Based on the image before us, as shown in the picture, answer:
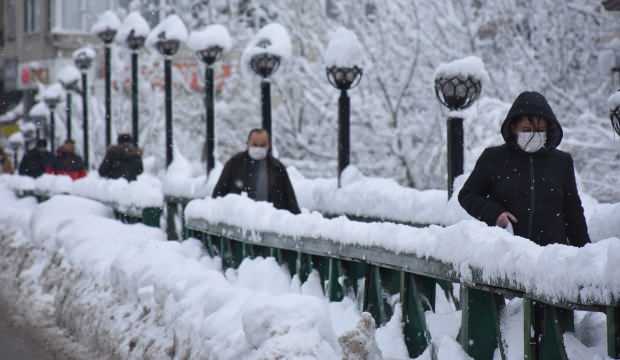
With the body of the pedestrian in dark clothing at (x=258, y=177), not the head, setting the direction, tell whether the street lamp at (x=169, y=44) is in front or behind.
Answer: behind

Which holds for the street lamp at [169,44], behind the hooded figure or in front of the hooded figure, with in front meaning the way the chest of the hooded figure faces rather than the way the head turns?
behind

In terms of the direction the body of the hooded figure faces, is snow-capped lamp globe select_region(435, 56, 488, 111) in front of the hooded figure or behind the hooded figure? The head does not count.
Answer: behind

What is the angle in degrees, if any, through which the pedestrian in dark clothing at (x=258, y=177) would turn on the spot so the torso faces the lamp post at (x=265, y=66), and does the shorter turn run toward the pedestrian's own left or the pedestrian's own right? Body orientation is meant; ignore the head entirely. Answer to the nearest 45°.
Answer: approximately 180°

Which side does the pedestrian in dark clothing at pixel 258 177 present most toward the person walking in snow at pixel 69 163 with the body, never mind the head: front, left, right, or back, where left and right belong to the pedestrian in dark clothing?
back
